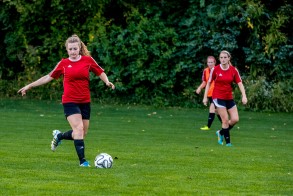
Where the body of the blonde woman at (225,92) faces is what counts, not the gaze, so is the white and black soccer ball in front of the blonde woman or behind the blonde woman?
in front

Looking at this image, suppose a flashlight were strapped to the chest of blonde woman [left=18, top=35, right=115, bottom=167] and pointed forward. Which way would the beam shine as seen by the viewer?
toward the camera
